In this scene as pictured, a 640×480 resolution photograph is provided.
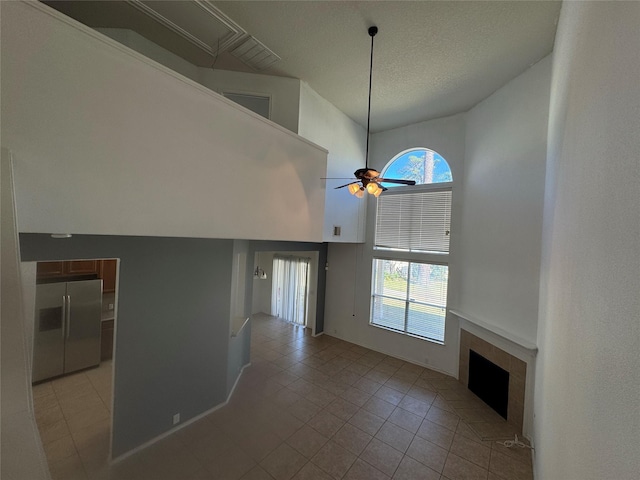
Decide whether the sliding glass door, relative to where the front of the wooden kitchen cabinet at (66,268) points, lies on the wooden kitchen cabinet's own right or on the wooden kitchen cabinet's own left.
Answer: on the wooden kitchen cabinet's own left

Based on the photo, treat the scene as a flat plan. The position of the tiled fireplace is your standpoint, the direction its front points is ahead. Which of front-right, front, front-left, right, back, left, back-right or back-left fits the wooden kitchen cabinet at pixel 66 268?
front

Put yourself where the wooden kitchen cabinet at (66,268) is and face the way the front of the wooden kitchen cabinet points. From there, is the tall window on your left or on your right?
on your left

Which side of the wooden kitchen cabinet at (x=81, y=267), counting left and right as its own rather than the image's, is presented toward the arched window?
left

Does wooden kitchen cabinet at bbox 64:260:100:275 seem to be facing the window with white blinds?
no

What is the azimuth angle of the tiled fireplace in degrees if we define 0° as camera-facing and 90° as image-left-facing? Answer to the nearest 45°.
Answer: approximately 45°

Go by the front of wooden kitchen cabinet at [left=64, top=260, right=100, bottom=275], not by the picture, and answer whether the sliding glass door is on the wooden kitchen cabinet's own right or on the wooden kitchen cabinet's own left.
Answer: on the wooden kitchen cabinet's own left

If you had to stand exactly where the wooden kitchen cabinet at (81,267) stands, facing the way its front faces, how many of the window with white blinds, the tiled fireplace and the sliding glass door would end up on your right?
0

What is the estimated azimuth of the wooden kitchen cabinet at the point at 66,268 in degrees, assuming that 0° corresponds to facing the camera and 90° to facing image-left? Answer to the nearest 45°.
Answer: approximately 0°

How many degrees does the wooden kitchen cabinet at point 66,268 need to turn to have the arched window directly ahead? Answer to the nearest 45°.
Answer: approximately 90° to its left

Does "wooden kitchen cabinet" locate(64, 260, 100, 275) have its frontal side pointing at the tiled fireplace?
no

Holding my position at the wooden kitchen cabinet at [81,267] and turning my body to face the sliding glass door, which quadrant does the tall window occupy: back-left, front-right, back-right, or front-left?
front-right
